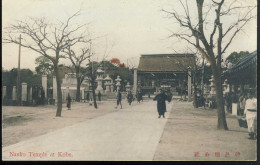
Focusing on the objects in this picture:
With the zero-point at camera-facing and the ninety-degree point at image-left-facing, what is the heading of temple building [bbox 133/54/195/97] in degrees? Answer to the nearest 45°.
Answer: approximately 0°

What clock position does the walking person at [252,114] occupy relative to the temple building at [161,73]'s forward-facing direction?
The walking person is roughly at 12 o'clock from the temple building.
